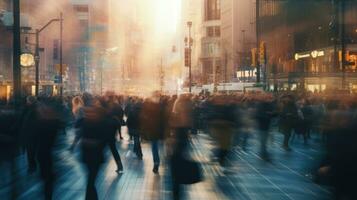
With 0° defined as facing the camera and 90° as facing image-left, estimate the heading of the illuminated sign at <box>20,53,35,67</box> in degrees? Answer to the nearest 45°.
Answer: approximately 0°

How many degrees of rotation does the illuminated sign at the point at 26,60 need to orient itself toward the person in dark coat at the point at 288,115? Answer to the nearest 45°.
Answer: approximately 45° to its left

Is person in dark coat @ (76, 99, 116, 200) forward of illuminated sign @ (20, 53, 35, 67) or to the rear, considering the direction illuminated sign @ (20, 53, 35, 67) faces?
forward

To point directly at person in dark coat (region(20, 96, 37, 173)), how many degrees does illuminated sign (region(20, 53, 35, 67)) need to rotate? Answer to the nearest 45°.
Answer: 0° — it already faces them

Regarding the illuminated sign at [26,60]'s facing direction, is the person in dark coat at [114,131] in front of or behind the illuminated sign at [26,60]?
in front

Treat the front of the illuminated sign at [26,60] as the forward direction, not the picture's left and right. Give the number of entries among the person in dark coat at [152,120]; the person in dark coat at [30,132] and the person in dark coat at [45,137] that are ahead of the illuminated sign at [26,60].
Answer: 3
